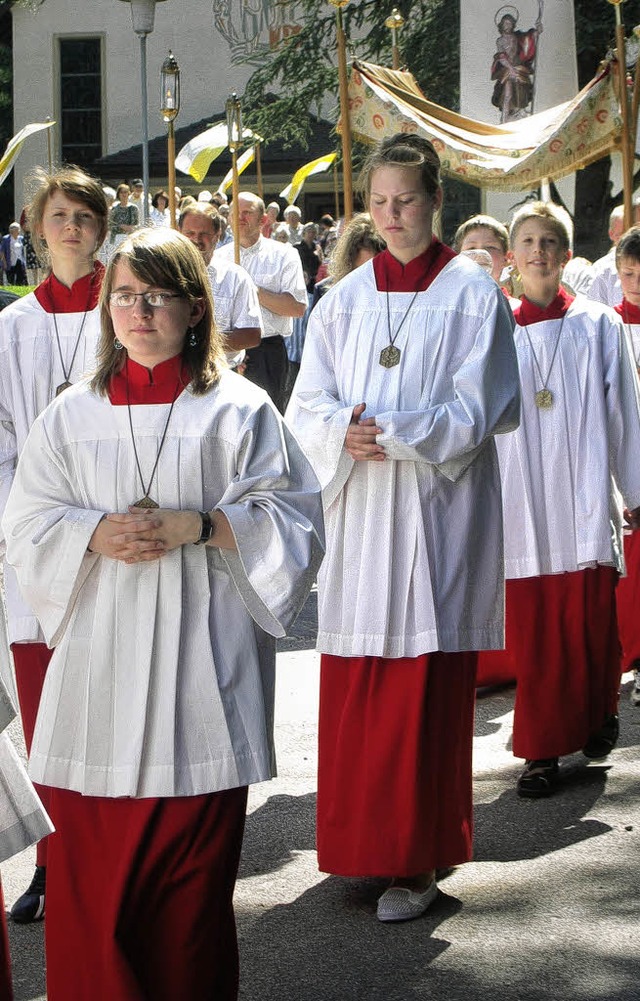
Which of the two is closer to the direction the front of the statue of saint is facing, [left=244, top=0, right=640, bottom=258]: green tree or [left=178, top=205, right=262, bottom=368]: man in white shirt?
the man in white shirt

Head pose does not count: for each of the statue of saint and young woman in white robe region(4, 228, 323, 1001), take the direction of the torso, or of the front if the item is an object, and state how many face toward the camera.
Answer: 2

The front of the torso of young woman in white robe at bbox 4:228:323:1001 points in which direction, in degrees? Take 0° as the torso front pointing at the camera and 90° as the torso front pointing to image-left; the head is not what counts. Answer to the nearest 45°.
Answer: approximately 0°

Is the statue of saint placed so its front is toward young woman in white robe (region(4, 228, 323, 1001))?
yes

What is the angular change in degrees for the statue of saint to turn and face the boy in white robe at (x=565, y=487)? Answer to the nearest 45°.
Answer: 0° — it already faces them

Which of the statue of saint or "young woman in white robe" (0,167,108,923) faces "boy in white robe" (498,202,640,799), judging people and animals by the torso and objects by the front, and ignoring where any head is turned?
the statue of saint

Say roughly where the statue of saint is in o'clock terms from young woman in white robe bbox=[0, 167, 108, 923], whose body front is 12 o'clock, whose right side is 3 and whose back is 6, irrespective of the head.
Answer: The statue of saint is roughly at 7 o'clock from the young woman in white robe.

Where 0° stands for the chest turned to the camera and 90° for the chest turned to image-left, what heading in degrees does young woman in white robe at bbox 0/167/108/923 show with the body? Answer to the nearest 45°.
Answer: approximately 0°
